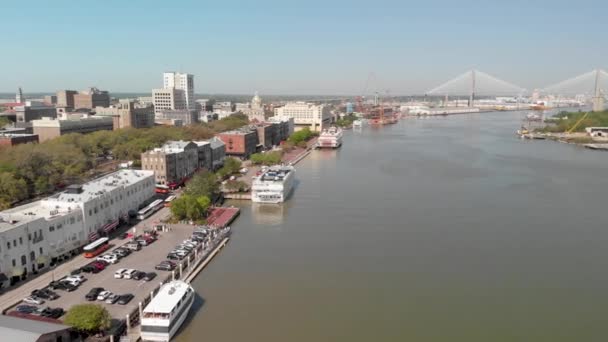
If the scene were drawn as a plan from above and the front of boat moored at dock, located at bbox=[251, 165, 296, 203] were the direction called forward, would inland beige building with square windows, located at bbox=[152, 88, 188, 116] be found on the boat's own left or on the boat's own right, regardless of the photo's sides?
on the boat's own left

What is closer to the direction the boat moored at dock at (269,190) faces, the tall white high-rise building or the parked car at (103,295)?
the tall white high-rise building

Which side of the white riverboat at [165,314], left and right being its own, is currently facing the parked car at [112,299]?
left

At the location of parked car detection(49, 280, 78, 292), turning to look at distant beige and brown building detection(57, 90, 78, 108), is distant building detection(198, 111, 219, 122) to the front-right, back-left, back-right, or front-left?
front-right

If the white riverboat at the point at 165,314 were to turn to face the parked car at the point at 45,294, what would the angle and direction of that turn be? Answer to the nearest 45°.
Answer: approximately 90° to its left

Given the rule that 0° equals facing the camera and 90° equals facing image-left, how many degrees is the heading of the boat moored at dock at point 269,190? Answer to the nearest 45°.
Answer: approximately 225°

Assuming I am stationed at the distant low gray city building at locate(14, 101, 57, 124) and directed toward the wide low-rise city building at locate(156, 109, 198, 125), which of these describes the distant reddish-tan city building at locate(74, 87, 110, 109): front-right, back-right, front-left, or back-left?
front-left

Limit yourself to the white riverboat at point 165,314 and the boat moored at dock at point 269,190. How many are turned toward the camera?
0

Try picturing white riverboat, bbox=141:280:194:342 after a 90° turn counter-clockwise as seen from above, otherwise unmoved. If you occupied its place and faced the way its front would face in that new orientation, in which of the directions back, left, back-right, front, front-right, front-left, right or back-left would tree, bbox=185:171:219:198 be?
front-right

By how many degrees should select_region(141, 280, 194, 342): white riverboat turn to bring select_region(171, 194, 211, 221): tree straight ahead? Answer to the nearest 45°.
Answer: approximately 45° to its left

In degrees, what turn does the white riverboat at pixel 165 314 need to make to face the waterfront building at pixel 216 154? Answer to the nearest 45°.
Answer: approximately 45° to its left

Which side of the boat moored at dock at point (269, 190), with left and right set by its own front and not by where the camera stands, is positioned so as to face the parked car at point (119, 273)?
back

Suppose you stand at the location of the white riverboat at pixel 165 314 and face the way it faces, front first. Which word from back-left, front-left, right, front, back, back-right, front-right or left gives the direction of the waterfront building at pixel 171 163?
front-left

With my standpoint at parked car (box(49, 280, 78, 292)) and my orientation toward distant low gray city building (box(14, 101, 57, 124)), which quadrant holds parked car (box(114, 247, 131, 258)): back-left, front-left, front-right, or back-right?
front-right

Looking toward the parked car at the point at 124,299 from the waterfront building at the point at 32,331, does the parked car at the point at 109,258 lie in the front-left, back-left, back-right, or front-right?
front-left

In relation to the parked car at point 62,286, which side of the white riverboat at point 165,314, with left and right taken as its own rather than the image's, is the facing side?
left

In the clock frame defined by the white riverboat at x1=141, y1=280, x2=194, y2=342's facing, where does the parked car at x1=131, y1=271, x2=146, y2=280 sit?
The parked car is roughly at 10 o'clock from the white riverboat.
